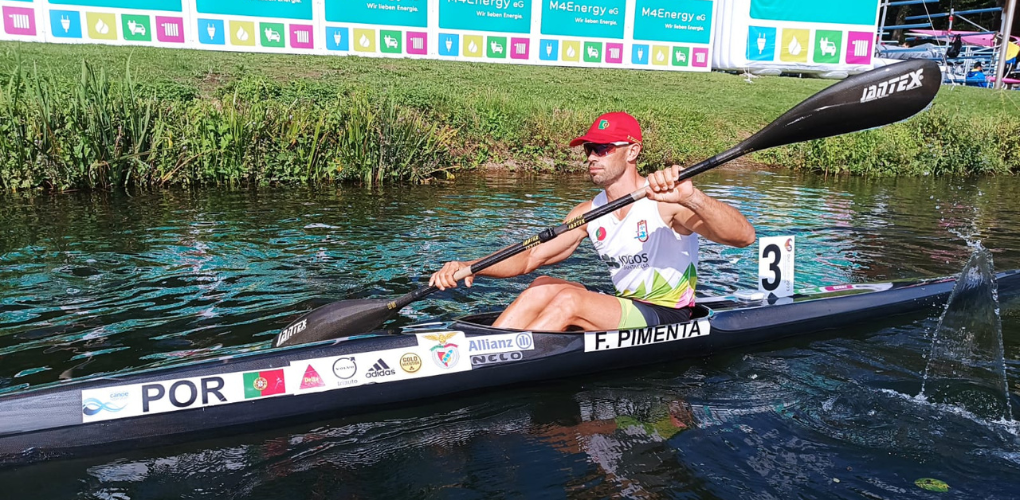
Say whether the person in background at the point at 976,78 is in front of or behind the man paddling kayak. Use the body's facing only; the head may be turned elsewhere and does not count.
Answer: behind

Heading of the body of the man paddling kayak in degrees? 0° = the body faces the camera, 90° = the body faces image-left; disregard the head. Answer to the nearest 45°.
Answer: approximately 45°

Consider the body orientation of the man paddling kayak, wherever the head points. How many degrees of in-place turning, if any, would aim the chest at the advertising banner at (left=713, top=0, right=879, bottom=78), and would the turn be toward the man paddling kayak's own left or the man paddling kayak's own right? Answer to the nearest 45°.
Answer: approximately 135° to the man paddling kayak's own right

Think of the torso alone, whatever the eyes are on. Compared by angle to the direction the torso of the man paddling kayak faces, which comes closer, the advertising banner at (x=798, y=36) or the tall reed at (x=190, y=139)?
the tall reed

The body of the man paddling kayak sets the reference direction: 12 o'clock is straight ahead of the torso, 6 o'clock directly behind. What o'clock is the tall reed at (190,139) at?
The tall reed is roughly at 3 o'clock from the man paddling kayak.
